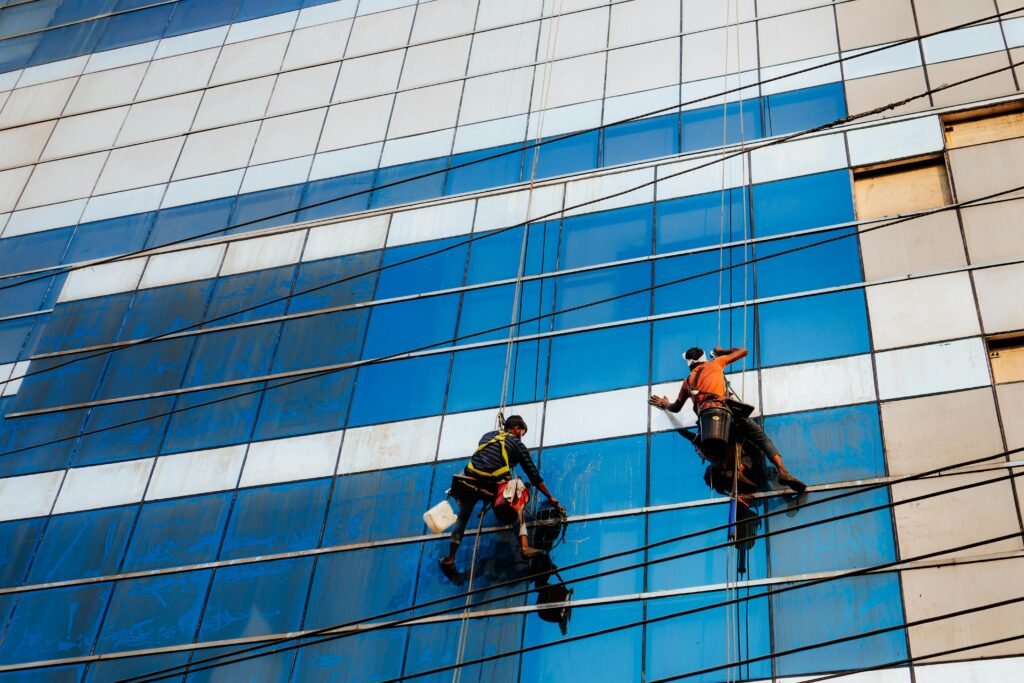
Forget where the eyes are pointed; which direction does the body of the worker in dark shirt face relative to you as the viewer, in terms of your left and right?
facing away from the viewer and to the right of the viewer
